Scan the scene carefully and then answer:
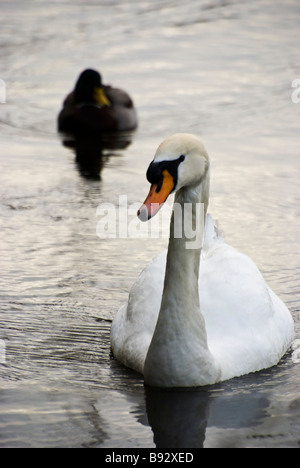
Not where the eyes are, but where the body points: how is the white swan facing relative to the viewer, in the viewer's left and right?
facing the viewer

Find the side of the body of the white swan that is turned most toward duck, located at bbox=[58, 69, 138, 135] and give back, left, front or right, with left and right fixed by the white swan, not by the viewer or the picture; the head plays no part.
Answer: back
